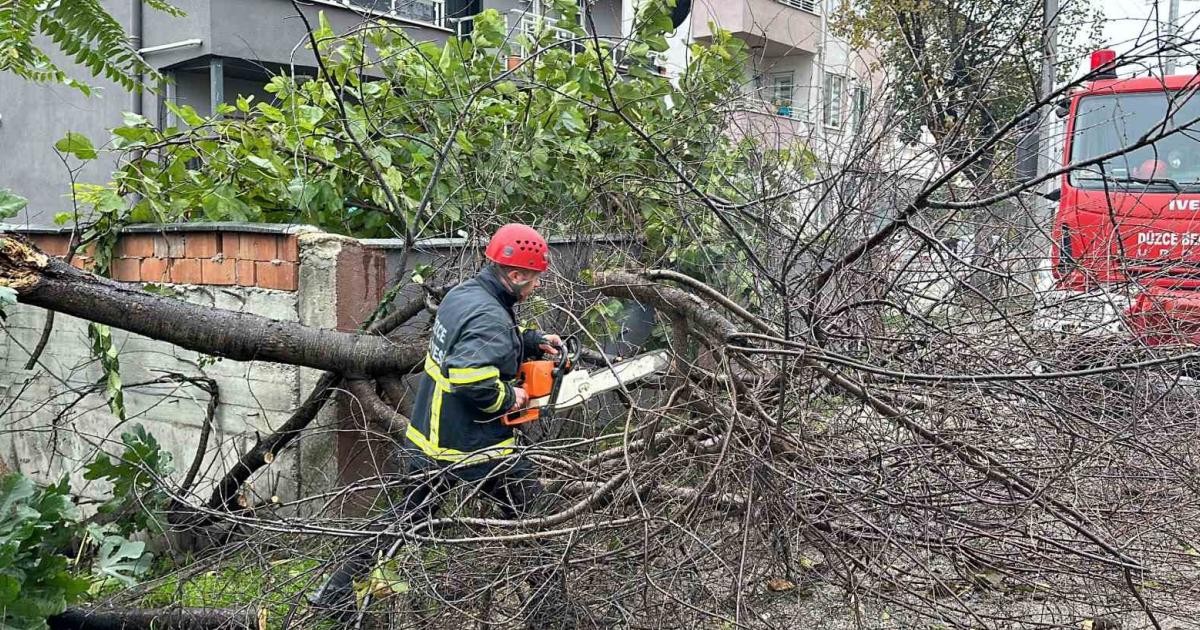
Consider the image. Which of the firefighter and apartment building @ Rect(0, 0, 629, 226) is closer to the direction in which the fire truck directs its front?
the firefighter

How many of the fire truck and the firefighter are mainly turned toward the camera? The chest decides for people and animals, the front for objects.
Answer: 1

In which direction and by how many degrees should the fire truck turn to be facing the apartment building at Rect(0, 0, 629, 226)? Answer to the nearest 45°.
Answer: approximately 90° to its right

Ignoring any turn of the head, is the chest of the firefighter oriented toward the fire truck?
yes

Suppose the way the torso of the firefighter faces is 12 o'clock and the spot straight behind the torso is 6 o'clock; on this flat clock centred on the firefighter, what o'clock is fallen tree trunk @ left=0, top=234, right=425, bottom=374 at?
The fallen tree trunk is roughly at 7 o'clock from the firefighter.

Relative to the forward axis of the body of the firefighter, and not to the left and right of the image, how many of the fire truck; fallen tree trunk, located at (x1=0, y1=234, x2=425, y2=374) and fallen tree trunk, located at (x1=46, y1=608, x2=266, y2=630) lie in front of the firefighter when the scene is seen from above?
1

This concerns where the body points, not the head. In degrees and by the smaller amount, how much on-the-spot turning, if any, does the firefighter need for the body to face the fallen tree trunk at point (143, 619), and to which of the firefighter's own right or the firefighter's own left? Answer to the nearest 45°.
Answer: approximately 180°

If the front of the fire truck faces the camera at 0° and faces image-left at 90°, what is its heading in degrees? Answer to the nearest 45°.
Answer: approximately 0°

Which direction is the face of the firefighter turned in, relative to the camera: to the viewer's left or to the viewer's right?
to the viewer's right

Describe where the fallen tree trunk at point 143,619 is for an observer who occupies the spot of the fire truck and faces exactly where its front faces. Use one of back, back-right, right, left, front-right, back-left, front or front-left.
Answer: front-right

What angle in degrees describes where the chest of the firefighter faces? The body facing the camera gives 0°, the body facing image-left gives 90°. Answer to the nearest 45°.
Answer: approximately 270°

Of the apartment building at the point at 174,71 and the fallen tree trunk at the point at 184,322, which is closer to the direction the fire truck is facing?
the fallen tree trunk
